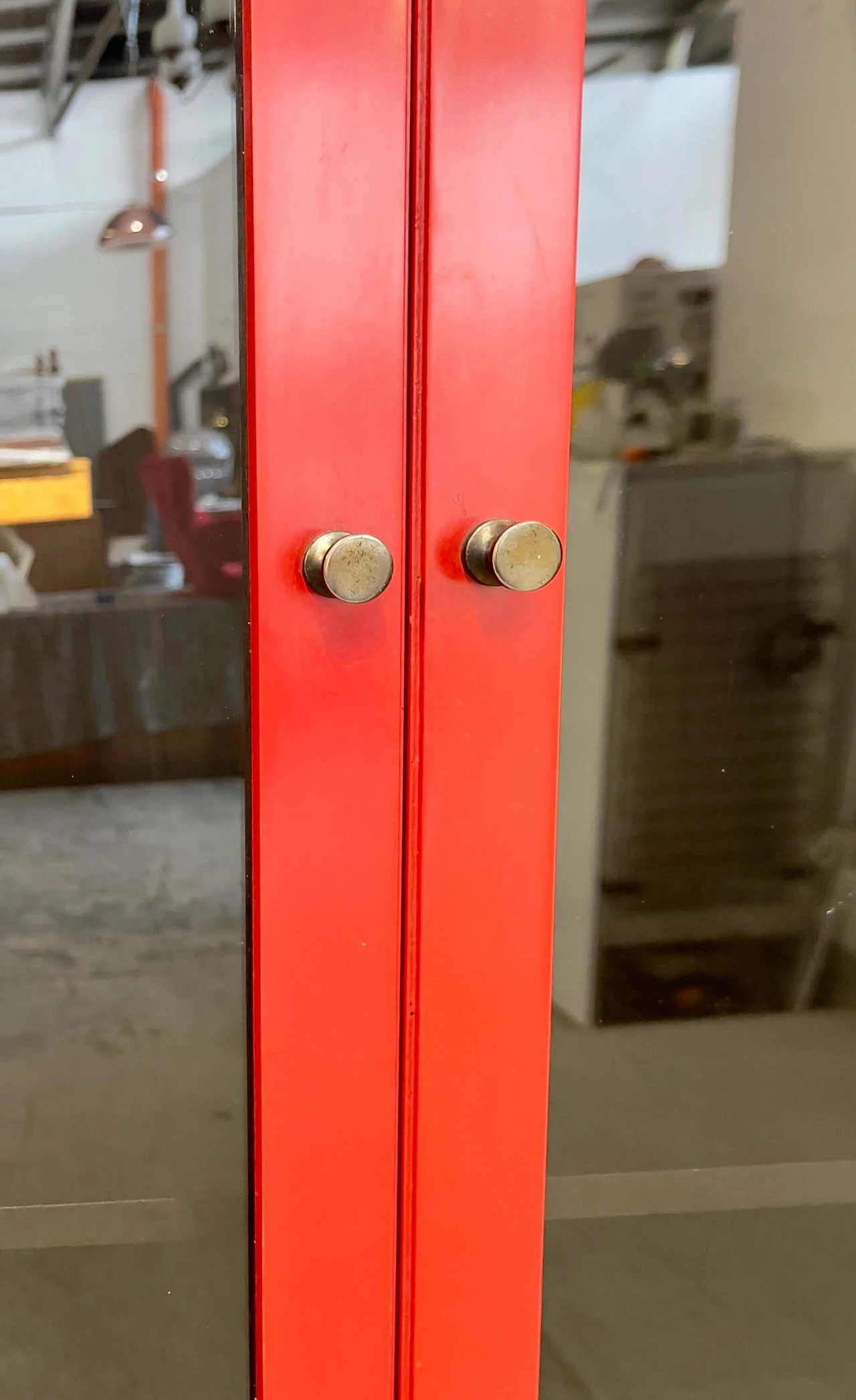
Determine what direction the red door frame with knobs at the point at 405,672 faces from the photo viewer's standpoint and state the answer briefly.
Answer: facing the viewer
